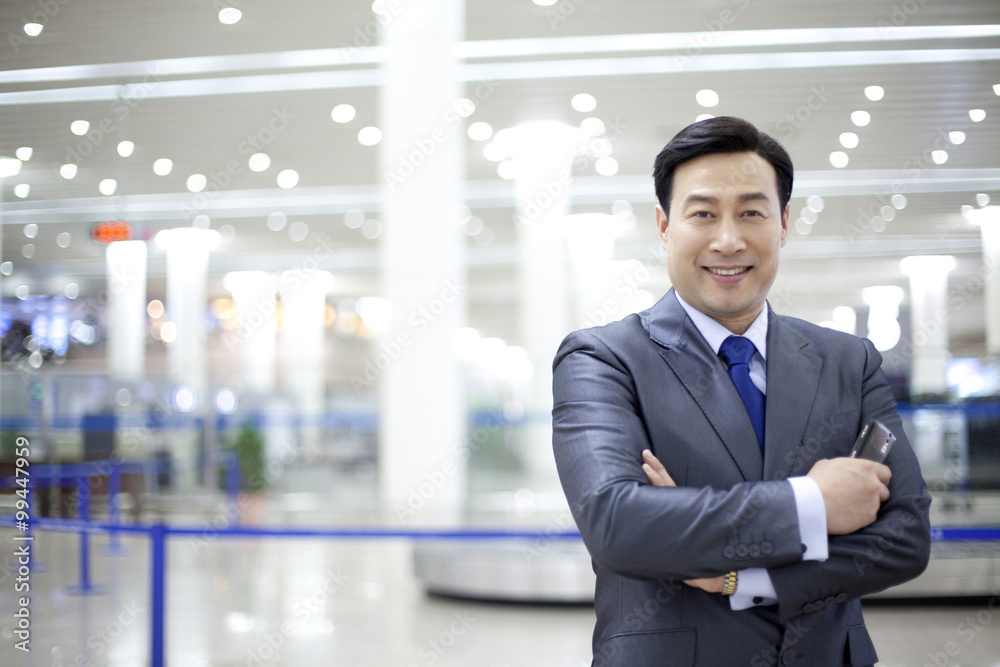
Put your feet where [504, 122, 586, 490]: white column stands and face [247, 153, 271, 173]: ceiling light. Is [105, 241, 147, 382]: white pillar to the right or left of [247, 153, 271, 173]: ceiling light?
right

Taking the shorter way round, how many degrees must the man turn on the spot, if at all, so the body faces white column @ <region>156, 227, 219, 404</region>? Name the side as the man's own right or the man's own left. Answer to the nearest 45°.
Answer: approximately 135° to the man's own right

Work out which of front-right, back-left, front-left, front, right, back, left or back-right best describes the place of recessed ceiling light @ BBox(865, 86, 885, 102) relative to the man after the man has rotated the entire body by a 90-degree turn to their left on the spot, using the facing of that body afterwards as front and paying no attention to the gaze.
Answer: left

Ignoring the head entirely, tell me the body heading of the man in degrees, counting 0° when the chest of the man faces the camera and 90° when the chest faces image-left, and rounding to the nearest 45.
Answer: approximately 0°

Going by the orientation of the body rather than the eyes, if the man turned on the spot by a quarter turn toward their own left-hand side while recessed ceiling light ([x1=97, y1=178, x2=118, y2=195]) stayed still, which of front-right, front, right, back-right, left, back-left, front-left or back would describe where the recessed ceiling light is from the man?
back-left

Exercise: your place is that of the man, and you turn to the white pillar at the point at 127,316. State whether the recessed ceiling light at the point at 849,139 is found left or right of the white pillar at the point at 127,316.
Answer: right

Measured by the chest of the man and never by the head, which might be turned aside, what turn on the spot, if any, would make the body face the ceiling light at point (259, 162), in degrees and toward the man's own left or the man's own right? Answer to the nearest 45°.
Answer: approximately 135° to the man's own right

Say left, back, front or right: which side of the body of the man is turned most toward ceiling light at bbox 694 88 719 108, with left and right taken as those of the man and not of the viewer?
back

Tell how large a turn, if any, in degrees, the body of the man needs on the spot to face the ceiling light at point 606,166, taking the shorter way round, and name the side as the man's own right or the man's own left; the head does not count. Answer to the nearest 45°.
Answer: approximately 180°

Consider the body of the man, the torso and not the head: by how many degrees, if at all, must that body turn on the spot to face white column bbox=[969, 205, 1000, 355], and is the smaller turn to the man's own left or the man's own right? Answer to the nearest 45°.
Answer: approximately 180°
